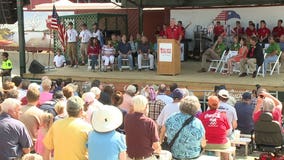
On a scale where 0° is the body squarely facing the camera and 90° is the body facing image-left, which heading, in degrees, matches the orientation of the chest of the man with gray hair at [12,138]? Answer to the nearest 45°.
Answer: approximately 225°

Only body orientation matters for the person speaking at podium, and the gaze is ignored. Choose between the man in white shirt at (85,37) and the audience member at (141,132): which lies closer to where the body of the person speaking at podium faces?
the audience member

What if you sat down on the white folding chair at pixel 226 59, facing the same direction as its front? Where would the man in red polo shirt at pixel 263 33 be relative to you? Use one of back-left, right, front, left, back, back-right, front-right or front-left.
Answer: back

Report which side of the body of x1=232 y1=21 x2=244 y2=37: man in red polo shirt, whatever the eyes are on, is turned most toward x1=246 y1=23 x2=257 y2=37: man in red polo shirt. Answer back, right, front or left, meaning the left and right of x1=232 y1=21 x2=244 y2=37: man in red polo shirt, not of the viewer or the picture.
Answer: left

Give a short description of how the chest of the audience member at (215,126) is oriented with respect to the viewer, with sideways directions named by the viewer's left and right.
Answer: facing away from the viewer

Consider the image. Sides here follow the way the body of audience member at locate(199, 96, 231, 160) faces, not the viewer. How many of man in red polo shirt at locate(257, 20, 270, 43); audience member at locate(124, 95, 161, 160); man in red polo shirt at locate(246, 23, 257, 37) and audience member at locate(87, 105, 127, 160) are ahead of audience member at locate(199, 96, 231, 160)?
2

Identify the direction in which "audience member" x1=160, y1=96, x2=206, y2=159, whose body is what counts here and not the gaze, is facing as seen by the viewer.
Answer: away from the camera

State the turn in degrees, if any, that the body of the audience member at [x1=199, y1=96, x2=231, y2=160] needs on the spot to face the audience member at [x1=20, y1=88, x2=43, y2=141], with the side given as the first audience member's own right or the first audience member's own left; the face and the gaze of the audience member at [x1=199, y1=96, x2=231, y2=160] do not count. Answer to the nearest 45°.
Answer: approximately 90° to the first audience member's own left

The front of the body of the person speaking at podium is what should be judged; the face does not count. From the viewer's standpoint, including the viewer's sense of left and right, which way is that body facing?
facing the viewer

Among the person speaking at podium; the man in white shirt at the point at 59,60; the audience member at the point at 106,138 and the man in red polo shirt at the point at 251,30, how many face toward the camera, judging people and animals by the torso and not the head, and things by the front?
3

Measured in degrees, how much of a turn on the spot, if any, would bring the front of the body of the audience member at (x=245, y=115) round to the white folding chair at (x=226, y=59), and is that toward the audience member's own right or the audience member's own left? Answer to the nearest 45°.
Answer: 0° — they already face it

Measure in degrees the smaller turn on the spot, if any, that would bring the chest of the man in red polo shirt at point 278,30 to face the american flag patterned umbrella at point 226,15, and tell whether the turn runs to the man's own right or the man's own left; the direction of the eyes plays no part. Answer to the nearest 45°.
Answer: approximately 90° to the man's own right

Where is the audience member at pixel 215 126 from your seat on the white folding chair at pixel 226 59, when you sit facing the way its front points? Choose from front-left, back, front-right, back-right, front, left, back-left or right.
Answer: front-left

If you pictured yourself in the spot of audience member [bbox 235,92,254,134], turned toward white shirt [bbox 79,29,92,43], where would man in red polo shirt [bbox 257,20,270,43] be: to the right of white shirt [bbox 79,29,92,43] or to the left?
right

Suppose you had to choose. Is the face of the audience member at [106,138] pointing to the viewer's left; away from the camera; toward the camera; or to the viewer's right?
away from the camera

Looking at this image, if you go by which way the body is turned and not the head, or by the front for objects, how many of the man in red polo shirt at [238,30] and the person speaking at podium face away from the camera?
0

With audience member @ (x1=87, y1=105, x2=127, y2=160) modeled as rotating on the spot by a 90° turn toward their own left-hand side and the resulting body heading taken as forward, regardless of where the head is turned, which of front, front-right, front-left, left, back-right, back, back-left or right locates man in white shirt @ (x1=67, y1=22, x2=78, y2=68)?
right

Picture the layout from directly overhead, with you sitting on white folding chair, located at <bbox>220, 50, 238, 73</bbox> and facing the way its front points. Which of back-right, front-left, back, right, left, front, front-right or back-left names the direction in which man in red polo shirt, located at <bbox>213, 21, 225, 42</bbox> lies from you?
back-right

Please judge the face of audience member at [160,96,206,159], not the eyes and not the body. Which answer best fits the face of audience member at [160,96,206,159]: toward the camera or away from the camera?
away from the camera

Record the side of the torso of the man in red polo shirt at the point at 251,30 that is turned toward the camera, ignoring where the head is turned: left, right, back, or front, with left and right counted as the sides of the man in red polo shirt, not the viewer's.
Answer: front
